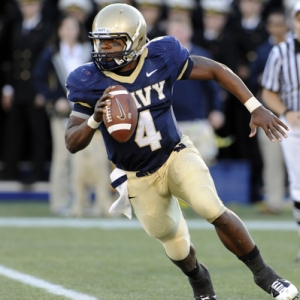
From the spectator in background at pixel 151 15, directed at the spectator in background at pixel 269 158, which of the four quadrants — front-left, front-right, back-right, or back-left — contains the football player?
front-right

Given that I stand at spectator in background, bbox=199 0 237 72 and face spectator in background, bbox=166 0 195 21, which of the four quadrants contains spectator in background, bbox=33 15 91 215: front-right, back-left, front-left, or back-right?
front-left

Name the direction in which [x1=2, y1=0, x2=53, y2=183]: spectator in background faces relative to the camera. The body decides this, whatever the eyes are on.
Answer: toward the camera

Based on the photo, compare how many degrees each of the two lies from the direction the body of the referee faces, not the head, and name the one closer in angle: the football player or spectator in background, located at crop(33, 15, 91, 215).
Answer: the football player

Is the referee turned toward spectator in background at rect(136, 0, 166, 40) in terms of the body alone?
no

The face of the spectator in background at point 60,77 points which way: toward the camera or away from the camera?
toward the camera

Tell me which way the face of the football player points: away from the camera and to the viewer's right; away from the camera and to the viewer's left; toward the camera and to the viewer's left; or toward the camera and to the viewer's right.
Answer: toward the camera and to the viewer's left

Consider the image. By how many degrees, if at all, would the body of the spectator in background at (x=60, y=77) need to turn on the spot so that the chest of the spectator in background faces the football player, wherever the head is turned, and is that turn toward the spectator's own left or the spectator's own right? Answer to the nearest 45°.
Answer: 0° — they already face them

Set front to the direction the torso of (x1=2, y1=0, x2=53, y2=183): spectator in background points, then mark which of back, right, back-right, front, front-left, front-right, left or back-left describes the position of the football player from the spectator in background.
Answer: front

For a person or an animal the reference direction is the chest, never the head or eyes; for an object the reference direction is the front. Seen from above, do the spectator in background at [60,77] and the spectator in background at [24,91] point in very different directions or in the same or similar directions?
same or similar directions

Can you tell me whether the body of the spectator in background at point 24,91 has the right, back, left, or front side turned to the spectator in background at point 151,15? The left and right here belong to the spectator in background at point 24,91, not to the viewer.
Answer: left
